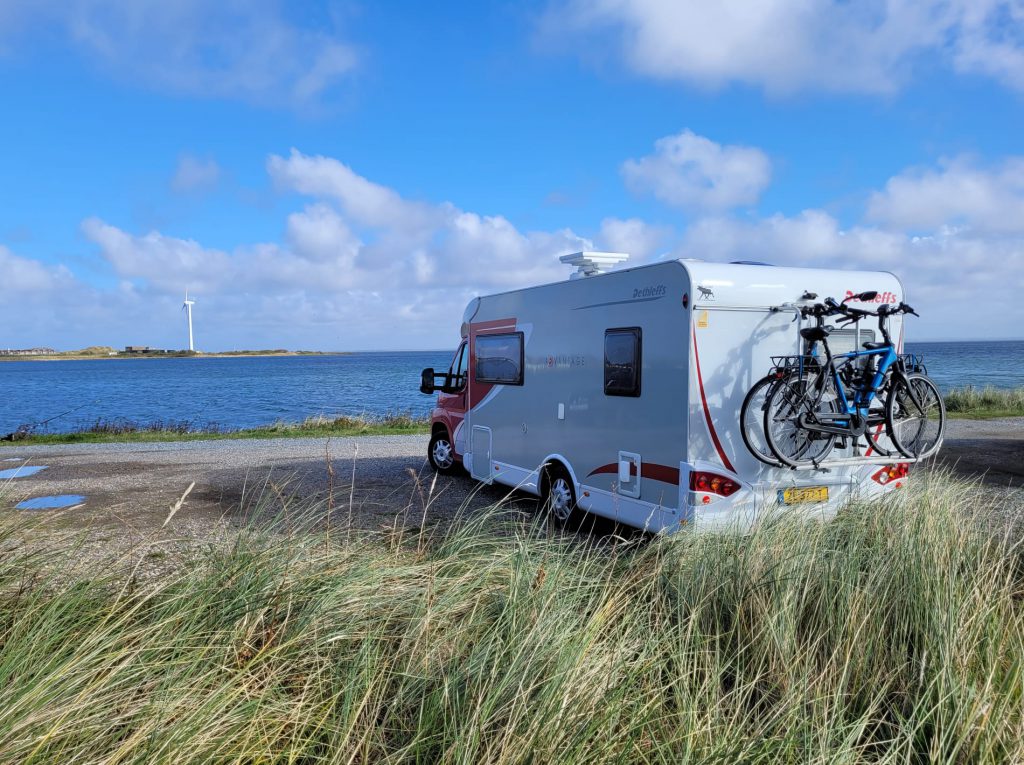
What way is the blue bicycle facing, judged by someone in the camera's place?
facing away from the viewer and to the right of the viewer

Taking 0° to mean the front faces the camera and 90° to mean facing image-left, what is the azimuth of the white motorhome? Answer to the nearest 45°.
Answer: approximately 135°
